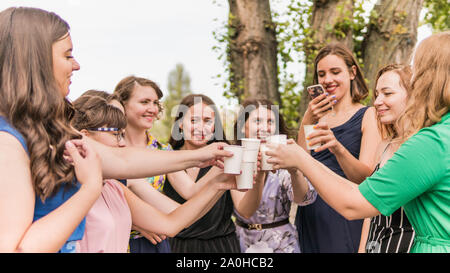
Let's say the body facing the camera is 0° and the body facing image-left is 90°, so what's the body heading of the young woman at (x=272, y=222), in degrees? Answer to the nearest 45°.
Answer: approximately 0°

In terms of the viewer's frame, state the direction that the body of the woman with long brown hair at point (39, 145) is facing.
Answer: to the viewer's right

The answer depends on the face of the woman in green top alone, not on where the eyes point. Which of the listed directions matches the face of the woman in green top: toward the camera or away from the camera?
away from the camera

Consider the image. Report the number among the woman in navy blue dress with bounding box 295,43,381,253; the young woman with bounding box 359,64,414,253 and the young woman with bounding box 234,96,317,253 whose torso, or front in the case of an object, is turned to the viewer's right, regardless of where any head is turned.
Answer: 0

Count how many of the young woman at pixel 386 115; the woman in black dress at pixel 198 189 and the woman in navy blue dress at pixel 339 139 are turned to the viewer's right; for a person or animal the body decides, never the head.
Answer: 0

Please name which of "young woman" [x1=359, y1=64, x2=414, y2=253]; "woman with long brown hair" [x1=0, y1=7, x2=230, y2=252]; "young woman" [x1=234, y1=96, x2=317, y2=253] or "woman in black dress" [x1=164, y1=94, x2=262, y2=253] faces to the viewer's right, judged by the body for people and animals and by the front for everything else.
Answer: the woman with long brown hair

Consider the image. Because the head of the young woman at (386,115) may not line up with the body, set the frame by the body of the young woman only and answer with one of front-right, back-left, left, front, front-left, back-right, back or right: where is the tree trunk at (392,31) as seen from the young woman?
back-right

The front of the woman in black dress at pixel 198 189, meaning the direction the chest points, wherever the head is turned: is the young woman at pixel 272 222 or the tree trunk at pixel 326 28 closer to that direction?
the young woman

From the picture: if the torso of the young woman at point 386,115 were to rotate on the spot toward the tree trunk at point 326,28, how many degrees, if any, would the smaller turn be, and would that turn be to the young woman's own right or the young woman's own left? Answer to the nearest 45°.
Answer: approximately 135° to the young woman's own right

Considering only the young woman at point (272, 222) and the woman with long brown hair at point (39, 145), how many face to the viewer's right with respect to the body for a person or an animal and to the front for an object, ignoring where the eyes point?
1

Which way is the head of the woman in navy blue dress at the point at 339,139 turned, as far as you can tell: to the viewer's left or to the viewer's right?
to the viewer's left

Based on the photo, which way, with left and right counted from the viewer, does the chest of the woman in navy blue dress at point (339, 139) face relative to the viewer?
facing the viewer and to the left of the viewer

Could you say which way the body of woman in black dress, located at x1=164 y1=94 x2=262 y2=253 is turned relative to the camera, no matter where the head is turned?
toward the camera
